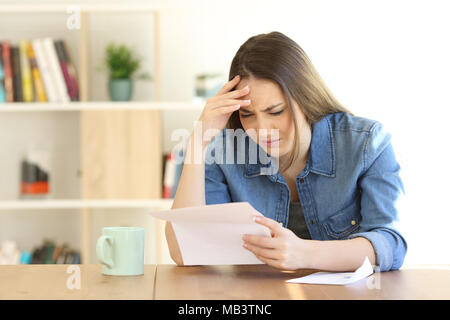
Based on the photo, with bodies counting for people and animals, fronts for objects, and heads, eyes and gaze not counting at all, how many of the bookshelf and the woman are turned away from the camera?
0

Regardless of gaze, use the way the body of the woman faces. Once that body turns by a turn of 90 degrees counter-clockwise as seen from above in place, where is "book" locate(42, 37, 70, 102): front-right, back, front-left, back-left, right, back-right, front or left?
back

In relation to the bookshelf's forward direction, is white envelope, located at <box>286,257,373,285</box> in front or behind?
in front

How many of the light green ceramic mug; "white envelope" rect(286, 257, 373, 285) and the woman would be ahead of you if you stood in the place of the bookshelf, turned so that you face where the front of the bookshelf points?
3

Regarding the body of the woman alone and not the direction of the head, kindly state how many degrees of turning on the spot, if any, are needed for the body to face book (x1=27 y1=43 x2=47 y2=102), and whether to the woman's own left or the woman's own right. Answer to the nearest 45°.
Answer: approximately 90° to the woman's own right

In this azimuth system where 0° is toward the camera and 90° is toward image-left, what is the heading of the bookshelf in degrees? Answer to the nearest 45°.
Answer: approximately 0°

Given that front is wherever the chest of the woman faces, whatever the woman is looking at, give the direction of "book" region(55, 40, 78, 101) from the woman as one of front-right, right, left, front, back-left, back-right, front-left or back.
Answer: right

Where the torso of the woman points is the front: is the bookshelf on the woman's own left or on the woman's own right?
on the woman's own right
